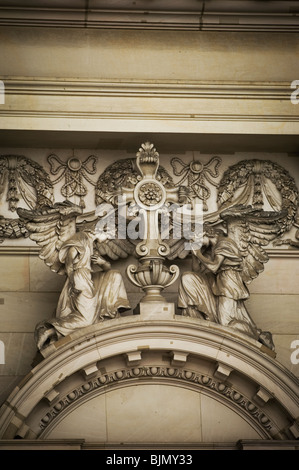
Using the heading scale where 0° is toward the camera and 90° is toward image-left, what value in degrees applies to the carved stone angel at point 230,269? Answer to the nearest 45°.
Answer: approximately 90°

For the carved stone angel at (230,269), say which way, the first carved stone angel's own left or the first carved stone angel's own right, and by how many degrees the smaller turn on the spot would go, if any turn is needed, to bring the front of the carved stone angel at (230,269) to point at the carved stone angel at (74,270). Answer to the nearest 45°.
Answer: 0° — it already faces it

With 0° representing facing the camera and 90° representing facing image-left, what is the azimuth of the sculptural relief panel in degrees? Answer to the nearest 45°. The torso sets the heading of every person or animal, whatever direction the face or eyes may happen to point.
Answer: approximately 0°
